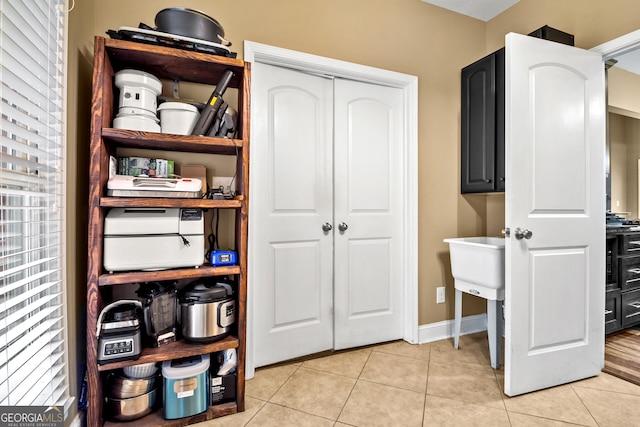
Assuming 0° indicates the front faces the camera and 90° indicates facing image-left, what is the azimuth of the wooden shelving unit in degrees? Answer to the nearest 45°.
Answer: approximately 315°
